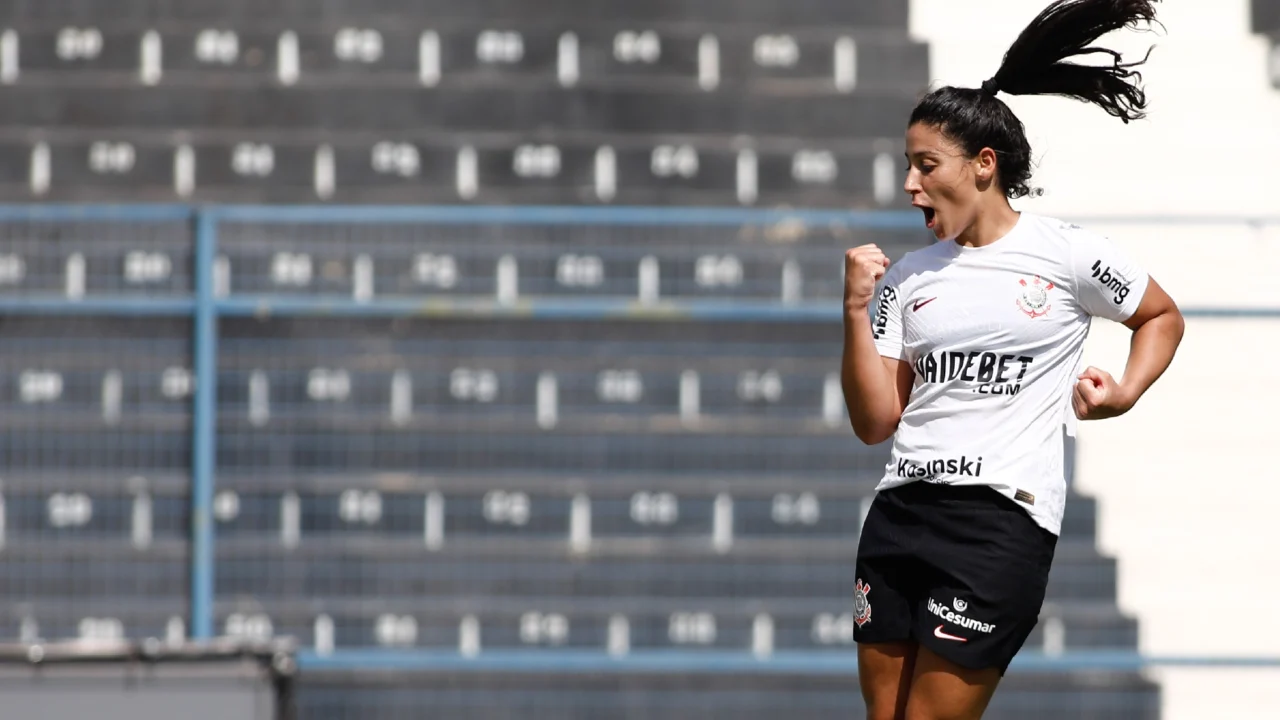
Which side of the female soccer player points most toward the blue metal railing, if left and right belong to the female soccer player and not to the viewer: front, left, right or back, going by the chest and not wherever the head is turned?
right

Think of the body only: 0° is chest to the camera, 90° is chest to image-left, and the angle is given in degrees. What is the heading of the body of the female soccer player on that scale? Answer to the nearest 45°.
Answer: approximately 45°

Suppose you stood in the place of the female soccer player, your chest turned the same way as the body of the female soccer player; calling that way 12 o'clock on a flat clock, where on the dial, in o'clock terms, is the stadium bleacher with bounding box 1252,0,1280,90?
The stadium bleacher is roughly at 5 o'clock from the female soccer player.
